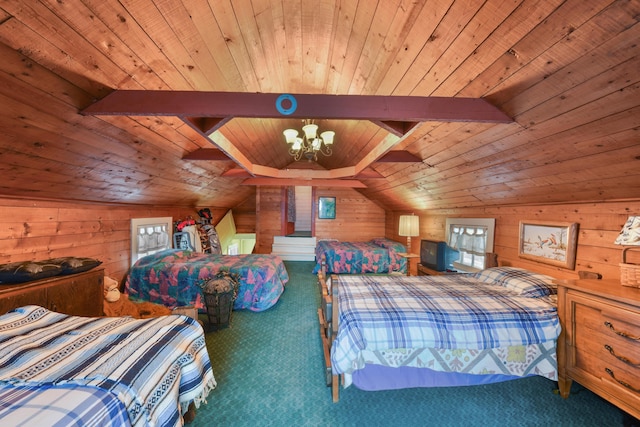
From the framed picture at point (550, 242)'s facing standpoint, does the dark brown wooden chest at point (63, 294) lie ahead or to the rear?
ahead

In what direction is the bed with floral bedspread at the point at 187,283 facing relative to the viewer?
to the viewer's right

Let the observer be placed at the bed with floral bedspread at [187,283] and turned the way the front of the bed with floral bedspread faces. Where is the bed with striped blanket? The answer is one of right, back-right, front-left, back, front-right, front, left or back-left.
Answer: right

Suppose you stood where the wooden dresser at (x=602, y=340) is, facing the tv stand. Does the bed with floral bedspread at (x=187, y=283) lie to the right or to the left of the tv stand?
left

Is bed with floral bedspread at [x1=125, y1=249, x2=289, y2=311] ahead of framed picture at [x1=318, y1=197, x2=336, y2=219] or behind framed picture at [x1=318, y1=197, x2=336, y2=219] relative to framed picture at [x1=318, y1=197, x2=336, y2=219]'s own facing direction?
ahead

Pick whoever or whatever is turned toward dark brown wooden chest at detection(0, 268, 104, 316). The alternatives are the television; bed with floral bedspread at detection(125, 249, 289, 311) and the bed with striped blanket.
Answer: the television

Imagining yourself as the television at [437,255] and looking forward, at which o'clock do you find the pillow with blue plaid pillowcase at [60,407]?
The pillow with blue plaid pillowcase is roughly at 11 o'clock from the television.

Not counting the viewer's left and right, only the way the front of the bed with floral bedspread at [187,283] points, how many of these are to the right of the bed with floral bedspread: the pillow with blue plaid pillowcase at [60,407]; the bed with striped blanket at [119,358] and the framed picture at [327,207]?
2

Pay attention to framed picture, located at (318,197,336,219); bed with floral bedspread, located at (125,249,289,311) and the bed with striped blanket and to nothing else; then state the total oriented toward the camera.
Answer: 1

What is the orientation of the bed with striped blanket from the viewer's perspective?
to the viewer's right

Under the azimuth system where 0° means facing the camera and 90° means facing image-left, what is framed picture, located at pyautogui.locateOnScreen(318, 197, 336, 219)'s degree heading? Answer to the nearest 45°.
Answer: approximately 0°

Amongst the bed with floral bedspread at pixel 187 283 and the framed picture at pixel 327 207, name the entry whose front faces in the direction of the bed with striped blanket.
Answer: the framed picture

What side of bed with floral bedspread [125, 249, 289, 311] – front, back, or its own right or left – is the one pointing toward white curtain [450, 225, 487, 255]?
front
